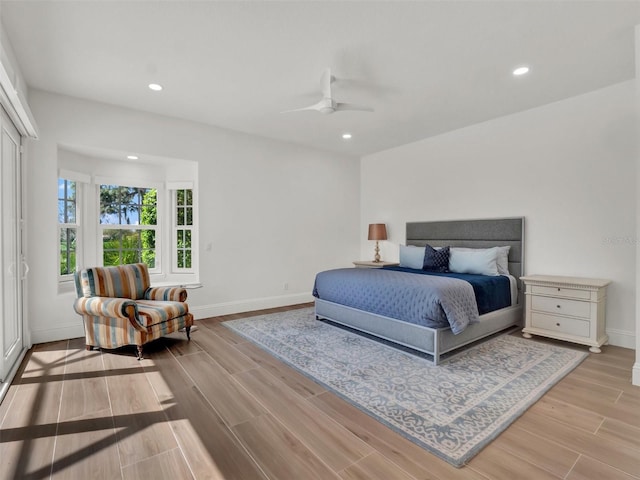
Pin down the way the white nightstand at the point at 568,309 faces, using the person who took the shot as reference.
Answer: facing the viewer and to the left of the viewer

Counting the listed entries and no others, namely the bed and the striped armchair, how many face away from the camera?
0

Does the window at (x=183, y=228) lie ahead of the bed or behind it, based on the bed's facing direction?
ahead

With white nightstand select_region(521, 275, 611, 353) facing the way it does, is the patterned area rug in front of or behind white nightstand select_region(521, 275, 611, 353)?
in front

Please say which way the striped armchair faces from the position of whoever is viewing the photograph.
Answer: facing the viewer and to the right of the viewer

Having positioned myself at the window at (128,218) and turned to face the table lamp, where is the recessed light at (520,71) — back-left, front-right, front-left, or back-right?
front-right

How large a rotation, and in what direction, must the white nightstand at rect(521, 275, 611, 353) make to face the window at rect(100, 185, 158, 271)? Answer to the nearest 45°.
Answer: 0° — it already faces it

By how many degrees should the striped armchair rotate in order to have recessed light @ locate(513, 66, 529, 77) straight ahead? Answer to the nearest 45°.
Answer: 0° — it already faces it

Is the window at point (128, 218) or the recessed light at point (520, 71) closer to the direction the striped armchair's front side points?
the recessed light

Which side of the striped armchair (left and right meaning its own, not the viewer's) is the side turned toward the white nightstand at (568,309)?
front

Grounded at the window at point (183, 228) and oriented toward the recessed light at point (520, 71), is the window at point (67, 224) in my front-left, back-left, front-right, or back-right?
back-right

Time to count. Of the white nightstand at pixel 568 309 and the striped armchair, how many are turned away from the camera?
0

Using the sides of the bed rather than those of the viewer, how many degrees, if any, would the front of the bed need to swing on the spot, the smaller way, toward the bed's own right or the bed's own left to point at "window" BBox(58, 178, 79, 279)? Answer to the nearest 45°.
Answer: approximately 45° to the bed's own right

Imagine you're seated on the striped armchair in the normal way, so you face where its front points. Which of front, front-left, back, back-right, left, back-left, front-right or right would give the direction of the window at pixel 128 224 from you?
back-left
